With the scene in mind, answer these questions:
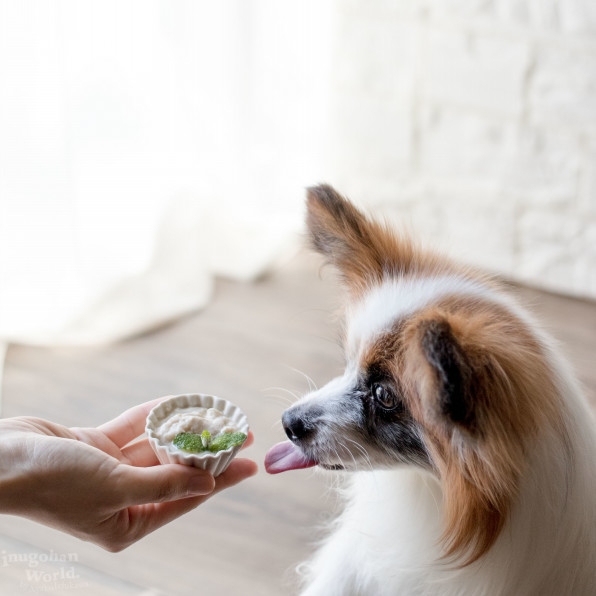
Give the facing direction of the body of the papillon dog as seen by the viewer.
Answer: to the viewer's left

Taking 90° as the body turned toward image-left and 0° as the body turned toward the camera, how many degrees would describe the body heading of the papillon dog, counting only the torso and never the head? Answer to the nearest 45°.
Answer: approximately 90°
